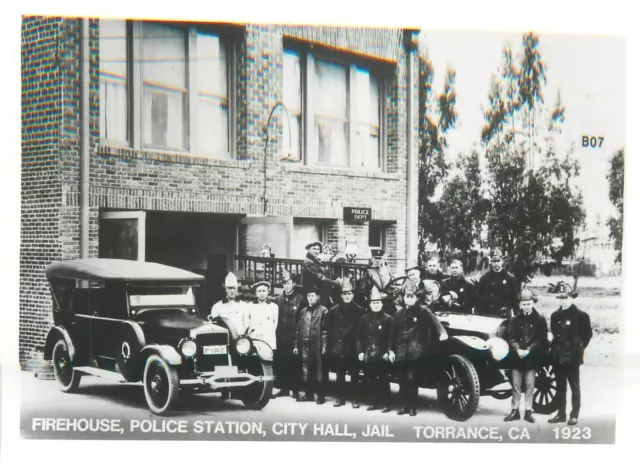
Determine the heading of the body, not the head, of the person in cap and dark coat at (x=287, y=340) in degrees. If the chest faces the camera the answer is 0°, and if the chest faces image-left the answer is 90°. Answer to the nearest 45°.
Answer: approximately 0°

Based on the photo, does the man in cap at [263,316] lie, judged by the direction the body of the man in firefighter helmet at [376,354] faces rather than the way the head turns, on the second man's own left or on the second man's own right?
on the second man's own right

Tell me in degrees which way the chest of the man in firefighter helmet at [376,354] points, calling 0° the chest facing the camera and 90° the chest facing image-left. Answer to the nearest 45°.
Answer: approximately 0°

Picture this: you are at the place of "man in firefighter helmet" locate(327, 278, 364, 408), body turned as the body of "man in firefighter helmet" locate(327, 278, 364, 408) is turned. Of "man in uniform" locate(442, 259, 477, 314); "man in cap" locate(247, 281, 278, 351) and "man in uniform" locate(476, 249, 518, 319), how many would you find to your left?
2

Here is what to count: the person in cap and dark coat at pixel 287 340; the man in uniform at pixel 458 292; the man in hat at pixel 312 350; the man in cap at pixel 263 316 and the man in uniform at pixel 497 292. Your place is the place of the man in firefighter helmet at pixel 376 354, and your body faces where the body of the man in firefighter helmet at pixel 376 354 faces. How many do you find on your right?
3

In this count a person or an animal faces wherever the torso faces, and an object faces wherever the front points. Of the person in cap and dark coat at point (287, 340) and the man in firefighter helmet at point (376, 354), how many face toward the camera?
2
